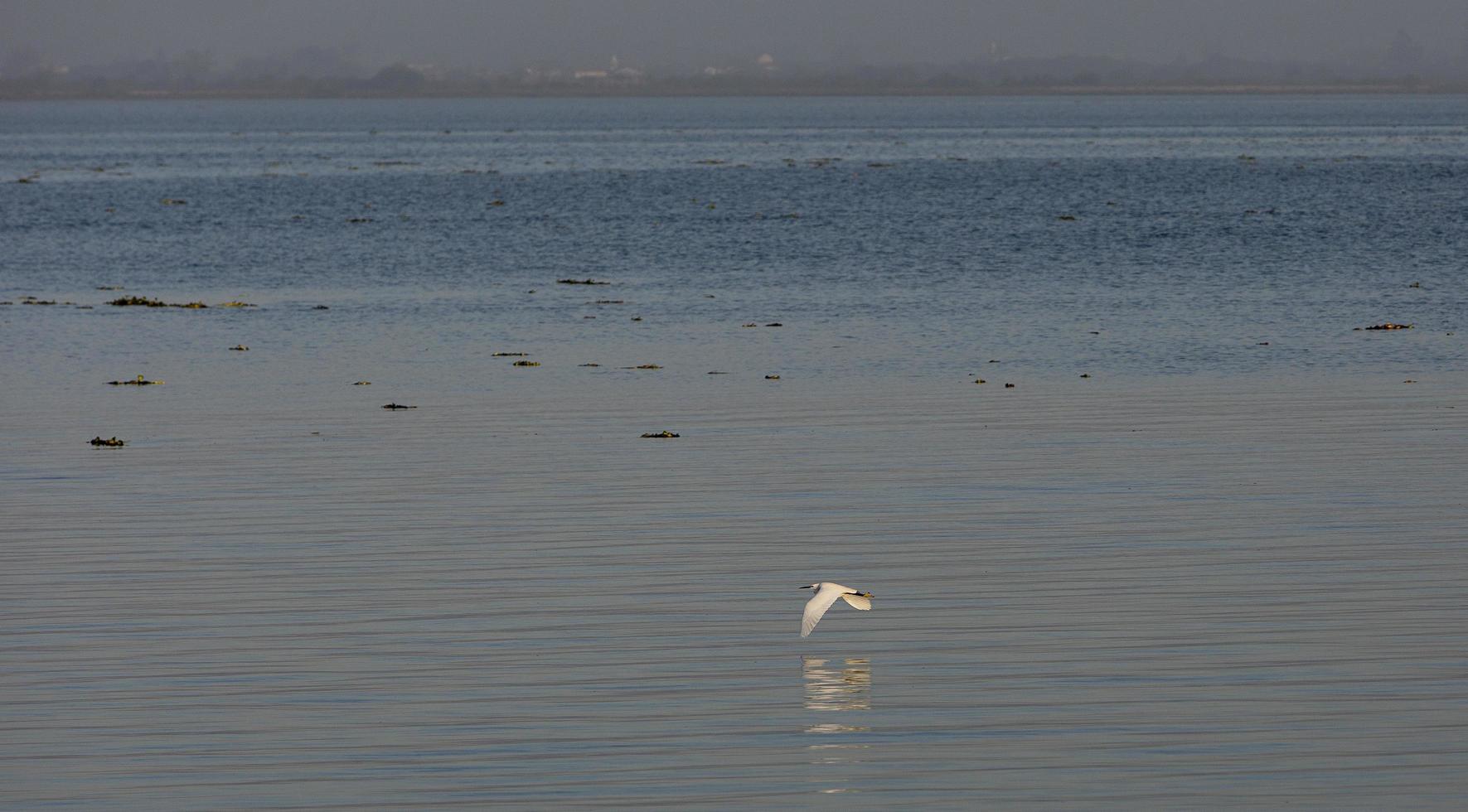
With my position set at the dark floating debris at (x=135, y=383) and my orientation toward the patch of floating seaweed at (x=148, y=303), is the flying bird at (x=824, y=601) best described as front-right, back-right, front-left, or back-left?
back-right

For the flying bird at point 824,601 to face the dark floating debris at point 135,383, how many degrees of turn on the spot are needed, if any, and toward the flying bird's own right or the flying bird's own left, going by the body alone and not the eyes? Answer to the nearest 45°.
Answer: approximately 45° to the flying bird's own right

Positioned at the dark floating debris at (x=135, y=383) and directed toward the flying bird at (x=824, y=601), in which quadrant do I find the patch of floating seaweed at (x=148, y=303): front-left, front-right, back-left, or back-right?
back-left

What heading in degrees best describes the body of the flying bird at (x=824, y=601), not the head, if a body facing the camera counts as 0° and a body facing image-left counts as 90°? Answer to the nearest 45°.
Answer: approximately 90°

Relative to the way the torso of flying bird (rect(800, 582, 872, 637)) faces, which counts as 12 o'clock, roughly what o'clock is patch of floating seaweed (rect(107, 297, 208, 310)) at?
The patch of floating seaweed is roughly at 2 o'clock from the flying bird.
